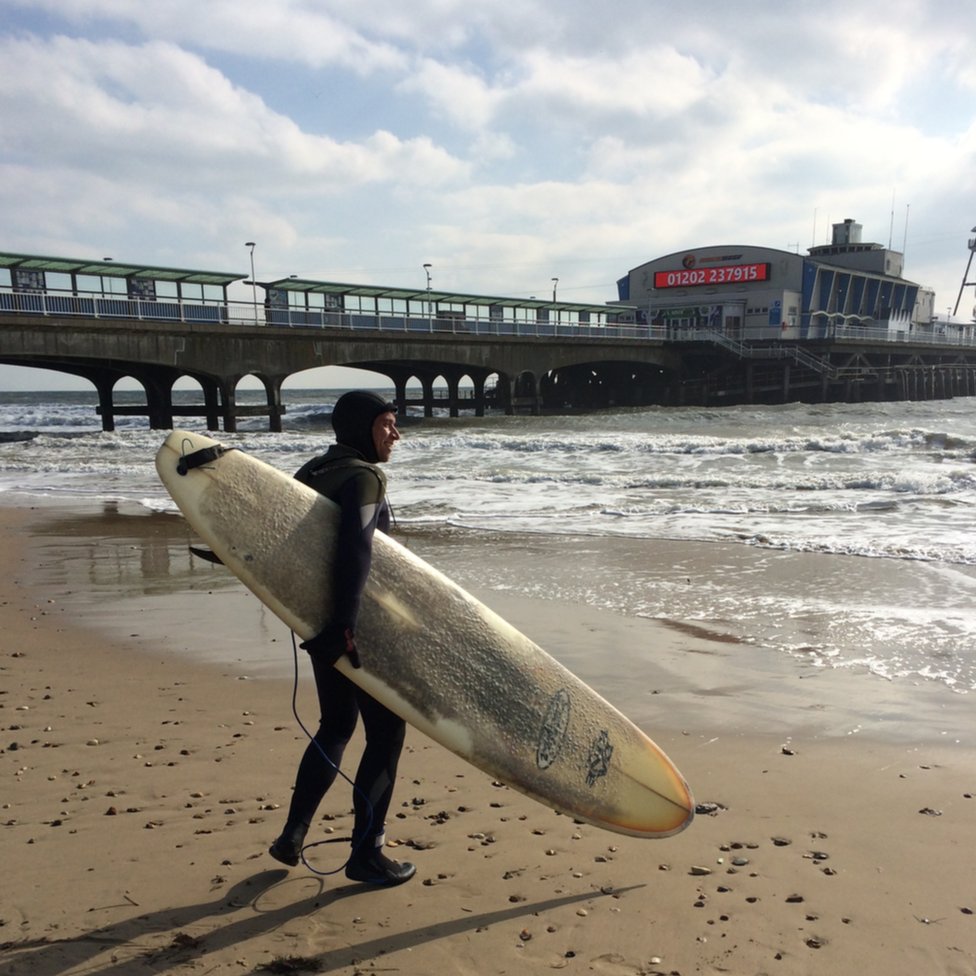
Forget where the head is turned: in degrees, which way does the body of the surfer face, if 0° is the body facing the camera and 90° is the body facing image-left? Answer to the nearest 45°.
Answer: approximately 270°

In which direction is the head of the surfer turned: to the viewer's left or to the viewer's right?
to the viewer's right

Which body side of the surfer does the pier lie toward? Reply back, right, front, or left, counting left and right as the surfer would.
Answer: left
